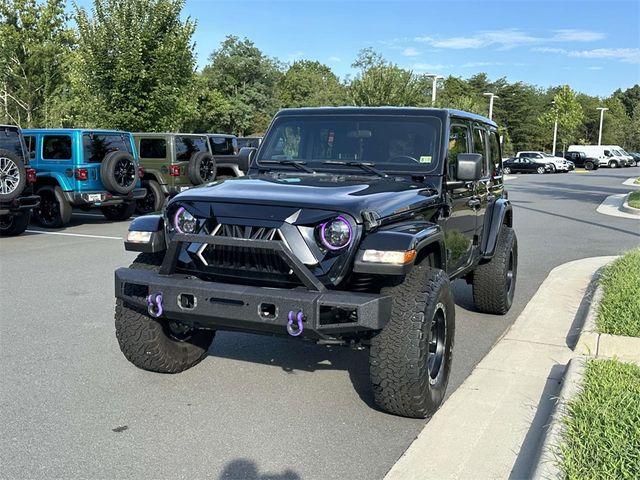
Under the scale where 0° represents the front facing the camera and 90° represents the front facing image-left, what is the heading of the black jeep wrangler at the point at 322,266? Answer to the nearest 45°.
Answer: approximately 45°

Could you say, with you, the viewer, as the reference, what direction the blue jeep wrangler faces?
facing away from the viewer and to the left of the viewer

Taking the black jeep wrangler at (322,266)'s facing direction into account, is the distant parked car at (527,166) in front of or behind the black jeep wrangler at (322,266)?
behind

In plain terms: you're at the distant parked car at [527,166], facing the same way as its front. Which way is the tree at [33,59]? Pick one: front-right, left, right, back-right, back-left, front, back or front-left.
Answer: back-right

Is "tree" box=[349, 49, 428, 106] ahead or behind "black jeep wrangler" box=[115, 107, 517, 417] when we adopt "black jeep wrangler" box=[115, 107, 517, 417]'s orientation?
behind

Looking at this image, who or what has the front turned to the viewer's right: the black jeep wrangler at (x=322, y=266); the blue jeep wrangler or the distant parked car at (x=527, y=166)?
the distant parked car

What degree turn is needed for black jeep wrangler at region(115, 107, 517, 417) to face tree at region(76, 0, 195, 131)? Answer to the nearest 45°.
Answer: approximately 135° to its right

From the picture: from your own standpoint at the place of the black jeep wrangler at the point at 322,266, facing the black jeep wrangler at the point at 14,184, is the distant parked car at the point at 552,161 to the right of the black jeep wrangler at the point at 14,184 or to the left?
right
